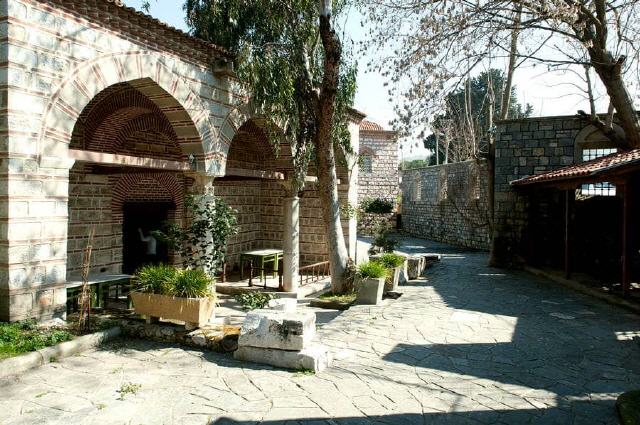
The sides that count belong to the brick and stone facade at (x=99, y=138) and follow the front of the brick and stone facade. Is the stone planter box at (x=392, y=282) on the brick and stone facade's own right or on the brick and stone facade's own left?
on the brick and stone facade's own left

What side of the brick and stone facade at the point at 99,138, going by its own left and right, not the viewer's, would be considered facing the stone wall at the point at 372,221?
left

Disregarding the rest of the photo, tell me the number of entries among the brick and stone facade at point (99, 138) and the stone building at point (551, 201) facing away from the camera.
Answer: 0

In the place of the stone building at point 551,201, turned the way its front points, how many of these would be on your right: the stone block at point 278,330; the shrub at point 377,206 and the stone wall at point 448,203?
2

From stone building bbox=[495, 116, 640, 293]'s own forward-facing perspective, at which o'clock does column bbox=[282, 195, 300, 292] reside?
The column is roughly at 12 o'clock from the stone building.

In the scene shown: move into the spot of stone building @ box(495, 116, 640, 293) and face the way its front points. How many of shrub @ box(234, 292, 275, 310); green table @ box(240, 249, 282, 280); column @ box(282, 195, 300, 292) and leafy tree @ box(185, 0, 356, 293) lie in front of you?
4

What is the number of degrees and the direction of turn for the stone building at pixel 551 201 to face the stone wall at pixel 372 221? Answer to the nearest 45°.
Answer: approximately 90° to its right

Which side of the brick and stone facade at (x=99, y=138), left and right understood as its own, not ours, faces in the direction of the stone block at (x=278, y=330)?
front

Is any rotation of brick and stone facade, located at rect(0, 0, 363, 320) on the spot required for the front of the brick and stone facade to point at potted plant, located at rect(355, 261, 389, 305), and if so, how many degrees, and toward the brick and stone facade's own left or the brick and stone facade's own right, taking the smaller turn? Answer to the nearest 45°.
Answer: approximately 45° to the brick and stone facade's own left

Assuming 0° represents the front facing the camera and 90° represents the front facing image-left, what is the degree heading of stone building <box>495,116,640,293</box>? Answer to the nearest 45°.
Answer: approximately 45°

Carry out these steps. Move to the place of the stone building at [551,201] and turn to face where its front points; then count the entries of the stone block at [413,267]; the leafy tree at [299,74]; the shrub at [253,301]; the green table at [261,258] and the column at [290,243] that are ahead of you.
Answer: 5

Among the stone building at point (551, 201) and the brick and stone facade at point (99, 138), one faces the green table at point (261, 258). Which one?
the stone building

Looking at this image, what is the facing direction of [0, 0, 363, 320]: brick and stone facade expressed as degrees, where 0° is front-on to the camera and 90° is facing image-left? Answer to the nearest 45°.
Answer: approximately 315°

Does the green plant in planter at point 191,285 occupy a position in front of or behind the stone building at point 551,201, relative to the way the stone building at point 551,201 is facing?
in front

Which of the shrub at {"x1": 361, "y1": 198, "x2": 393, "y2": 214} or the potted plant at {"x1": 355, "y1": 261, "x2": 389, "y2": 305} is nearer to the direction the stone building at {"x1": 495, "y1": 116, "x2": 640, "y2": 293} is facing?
the potted plant

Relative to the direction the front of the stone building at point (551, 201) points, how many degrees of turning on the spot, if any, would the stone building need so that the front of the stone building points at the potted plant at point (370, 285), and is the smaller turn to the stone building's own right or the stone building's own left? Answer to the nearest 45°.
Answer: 0° — it already faces it

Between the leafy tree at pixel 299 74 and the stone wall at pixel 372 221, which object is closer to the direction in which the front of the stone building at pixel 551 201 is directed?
the leafy tree

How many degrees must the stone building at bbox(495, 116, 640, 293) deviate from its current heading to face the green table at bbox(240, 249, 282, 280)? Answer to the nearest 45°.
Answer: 0° — it already faces it
